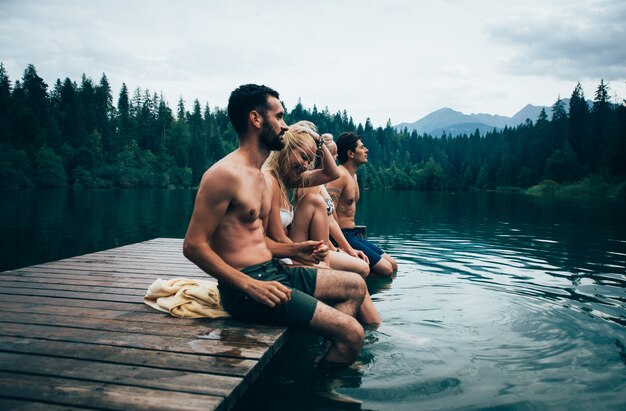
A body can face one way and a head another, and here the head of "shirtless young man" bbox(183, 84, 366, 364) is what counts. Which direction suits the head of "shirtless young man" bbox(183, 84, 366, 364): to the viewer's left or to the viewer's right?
to the viewer's right

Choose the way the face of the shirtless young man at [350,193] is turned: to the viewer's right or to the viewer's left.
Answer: to the viewer's right

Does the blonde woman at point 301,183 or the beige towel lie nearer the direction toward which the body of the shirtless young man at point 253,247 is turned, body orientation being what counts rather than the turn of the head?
the blonde woman

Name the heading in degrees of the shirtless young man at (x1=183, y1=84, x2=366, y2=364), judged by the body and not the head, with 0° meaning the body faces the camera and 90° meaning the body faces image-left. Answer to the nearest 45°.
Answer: approximately 270°

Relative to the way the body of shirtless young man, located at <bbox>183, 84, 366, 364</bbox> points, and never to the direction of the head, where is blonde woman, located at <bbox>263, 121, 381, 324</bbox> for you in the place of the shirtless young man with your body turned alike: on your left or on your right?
on your left
